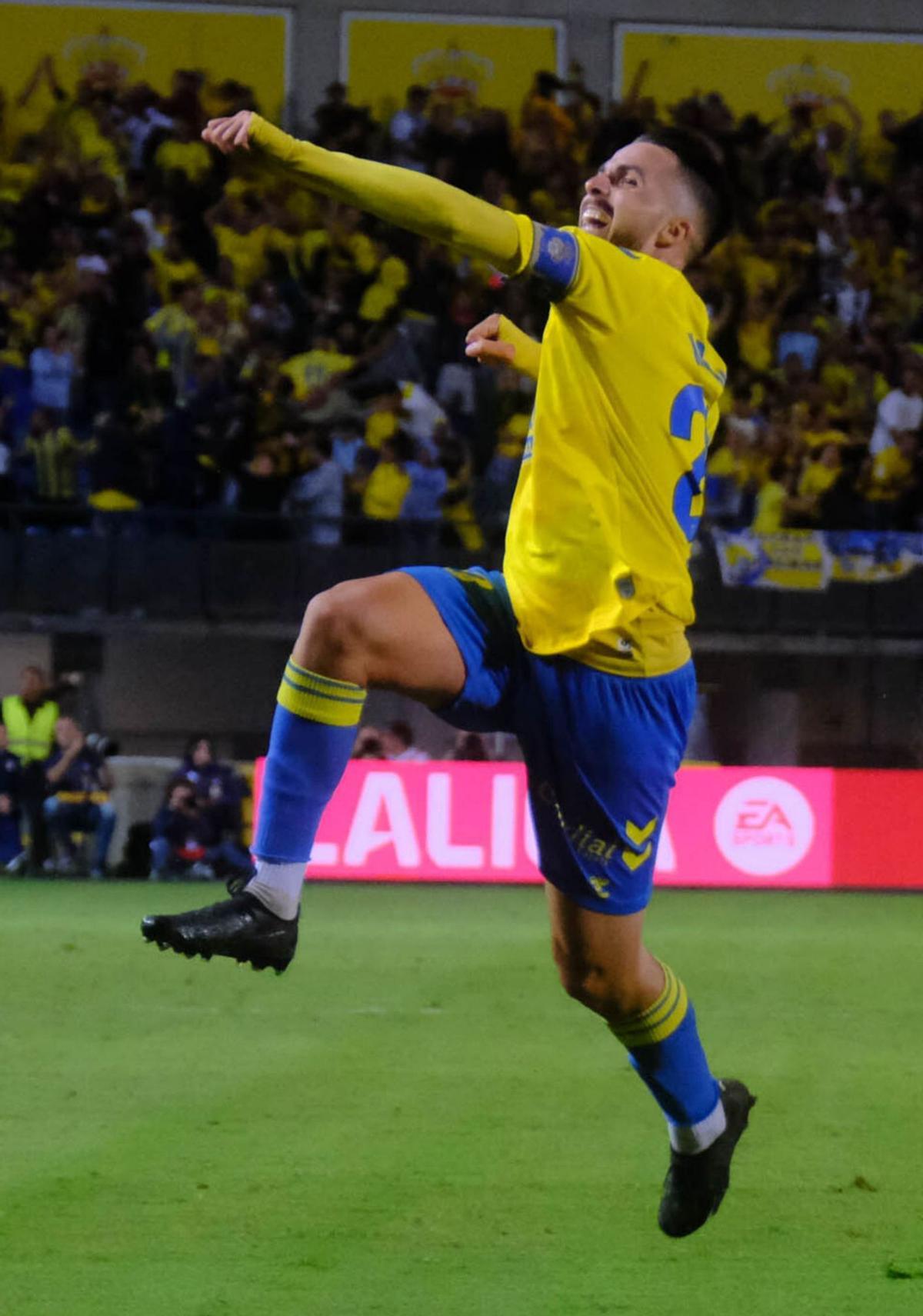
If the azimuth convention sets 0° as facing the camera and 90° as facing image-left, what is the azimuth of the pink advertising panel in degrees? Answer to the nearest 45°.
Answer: approximately 0°

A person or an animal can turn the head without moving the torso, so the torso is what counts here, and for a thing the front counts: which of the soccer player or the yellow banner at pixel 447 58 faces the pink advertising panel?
the yellow banner

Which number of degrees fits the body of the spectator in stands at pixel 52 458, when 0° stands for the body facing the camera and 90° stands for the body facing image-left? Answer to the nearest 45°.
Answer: approximately 0°

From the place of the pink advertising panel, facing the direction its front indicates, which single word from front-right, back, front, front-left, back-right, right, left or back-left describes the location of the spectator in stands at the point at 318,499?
back-right

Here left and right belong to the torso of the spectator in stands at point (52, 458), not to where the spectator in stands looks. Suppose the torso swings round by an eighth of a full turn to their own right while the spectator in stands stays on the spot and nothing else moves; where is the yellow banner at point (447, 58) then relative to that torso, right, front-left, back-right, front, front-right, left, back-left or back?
back

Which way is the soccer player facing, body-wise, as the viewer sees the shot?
to the viewer's left

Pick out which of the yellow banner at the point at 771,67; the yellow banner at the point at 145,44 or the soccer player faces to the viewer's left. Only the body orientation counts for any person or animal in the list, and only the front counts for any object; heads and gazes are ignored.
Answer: the soccer player
